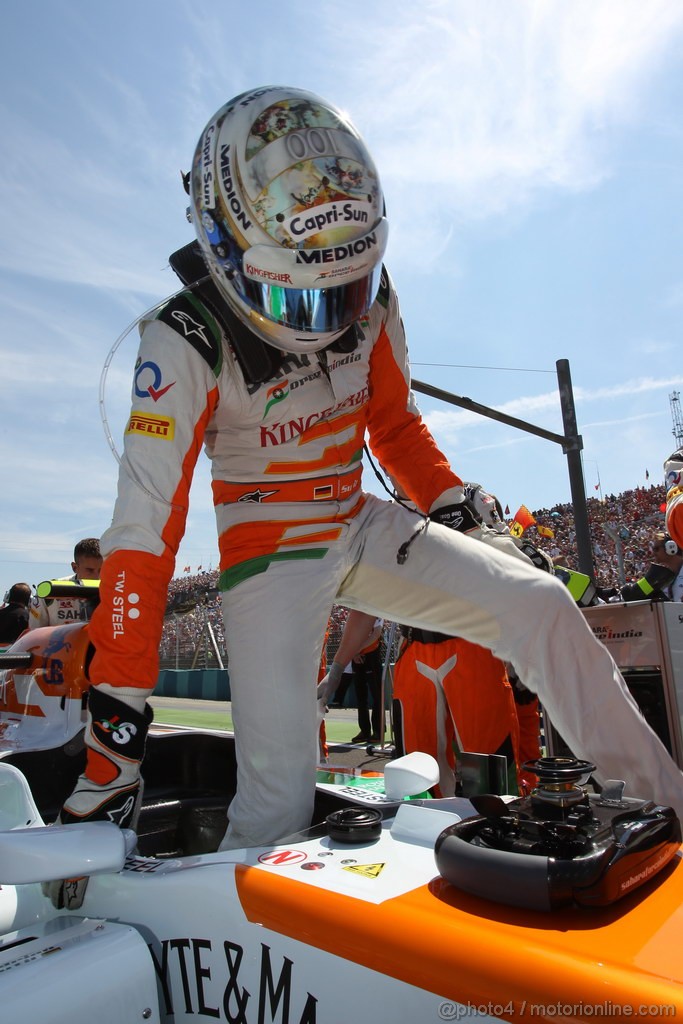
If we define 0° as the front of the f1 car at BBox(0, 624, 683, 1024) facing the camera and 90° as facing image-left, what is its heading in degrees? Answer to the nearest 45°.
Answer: approximately 315°

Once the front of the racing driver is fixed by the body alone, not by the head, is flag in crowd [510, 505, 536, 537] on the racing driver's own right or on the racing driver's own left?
on the racing driver's own left

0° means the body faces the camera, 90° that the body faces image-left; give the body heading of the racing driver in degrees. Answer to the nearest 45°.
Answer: approximately 315°
